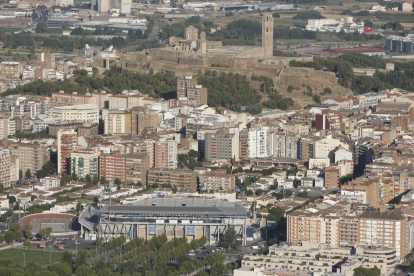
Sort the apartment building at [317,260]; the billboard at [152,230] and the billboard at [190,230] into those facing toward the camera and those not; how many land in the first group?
3

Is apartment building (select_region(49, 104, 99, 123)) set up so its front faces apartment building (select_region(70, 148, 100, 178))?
yes

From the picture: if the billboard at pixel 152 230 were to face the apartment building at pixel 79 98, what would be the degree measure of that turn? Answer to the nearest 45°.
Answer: approximately 180°

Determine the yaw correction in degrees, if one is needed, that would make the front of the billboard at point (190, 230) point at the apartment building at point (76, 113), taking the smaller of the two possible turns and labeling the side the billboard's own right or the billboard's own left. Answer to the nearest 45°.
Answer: approximately 180°

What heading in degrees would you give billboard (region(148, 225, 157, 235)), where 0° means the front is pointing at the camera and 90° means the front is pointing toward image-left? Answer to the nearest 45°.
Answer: approximately 0°

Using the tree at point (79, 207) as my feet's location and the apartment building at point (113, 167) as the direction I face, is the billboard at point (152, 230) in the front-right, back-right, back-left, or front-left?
back-right

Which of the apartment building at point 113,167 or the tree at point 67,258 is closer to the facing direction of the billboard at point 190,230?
the tree

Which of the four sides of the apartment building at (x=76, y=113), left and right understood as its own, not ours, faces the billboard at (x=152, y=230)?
front

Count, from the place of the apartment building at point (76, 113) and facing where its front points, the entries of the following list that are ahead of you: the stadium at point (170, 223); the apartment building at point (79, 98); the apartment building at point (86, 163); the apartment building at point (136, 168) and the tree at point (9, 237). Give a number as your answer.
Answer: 4

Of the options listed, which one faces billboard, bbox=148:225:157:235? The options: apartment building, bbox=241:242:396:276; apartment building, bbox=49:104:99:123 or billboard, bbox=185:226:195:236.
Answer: apartment building, bbox=49:104:99:123

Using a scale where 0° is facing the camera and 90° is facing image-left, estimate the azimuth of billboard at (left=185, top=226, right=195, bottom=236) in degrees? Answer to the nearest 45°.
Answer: approximately 0°

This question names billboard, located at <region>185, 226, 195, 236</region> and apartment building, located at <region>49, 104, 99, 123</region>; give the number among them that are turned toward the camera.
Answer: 2

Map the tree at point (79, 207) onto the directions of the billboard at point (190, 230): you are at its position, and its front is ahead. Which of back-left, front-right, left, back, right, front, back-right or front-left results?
back-right
